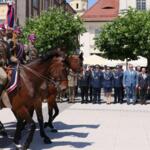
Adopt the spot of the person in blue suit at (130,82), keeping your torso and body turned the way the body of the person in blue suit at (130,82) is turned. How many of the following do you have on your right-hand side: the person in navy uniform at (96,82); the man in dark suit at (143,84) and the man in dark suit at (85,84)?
2

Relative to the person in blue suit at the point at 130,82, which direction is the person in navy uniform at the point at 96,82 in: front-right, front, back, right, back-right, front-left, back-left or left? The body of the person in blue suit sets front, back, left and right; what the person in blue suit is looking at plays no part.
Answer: right

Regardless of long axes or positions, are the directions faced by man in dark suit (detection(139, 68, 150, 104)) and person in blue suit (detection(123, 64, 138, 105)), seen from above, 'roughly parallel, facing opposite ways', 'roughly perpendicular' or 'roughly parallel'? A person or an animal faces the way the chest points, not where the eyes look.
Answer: roughly parallel

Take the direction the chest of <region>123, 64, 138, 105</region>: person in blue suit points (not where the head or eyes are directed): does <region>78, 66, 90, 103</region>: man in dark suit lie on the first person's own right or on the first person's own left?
on the first person's own right

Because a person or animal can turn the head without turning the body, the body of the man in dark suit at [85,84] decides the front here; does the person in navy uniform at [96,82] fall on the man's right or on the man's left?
on the man's left

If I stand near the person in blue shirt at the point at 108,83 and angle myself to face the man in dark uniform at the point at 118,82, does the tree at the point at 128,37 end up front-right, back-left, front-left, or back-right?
front-left

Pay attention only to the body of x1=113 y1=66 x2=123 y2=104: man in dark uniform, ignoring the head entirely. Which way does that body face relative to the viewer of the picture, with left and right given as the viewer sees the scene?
facing the viewer

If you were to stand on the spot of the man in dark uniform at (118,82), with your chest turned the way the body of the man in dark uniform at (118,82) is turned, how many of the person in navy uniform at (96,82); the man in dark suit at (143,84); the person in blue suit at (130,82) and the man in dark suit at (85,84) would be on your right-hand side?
2

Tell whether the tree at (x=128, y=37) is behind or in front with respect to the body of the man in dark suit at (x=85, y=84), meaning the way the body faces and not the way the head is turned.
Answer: behind

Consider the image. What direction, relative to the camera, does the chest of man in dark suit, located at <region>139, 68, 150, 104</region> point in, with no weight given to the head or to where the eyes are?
toward the camera

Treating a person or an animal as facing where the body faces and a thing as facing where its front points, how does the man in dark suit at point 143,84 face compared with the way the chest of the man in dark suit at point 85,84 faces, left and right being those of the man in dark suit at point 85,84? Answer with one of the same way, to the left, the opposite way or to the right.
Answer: the same way

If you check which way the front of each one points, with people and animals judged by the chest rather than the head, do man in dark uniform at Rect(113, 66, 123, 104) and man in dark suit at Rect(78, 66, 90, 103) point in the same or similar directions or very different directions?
same or similar directions

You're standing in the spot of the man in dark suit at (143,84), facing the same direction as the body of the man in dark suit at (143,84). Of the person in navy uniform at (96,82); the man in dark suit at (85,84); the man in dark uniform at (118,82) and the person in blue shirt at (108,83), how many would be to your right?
4

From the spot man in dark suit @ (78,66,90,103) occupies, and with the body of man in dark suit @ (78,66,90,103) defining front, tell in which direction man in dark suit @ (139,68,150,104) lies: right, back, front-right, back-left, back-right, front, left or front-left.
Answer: left

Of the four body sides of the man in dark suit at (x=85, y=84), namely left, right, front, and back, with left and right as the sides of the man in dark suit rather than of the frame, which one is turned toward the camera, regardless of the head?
front

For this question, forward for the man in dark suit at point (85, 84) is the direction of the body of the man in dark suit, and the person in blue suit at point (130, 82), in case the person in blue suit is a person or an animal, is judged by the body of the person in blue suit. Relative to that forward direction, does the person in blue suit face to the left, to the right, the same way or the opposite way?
the same way

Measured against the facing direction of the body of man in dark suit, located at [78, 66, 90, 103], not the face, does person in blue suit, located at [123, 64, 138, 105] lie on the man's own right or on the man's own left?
on the man's own left

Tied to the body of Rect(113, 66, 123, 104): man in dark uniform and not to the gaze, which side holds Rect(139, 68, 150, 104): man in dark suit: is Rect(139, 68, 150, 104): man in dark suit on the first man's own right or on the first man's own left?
on the first man's own left
